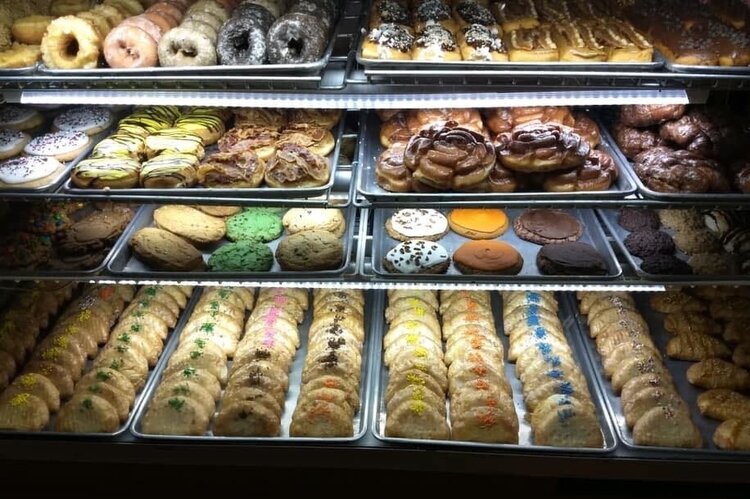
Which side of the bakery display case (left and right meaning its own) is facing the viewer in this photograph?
front
